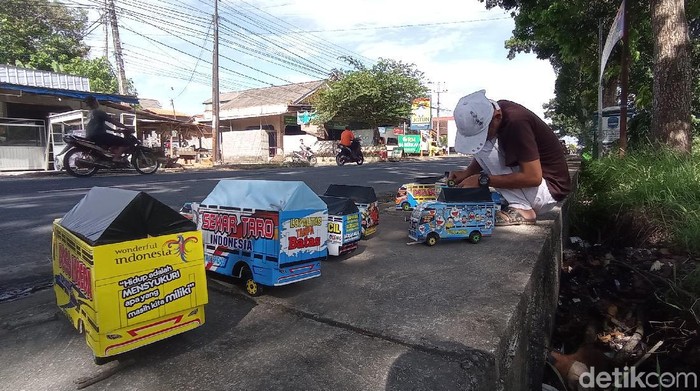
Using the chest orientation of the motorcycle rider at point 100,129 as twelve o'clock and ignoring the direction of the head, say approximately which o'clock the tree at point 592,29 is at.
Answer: The tree is roughly at 1 o'clock from the motorcycle rider.

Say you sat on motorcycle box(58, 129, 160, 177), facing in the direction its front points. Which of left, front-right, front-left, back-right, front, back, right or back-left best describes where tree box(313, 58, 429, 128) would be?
front-left

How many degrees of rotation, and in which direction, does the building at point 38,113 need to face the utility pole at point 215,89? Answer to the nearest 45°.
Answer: approximately 90° to its left

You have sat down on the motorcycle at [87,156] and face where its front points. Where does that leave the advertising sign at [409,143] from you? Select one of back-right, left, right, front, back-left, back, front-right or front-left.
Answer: front-left

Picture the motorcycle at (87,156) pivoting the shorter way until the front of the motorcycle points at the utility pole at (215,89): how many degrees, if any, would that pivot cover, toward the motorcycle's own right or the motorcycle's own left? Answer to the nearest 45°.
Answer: approximately 45° to the motorcycle's own left

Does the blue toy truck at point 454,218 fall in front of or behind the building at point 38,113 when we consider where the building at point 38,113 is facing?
in front

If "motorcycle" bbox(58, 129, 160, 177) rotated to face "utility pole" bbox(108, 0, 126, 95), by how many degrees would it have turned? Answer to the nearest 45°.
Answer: approximately 90° to its left

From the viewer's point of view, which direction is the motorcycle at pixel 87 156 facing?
to the viewer's right

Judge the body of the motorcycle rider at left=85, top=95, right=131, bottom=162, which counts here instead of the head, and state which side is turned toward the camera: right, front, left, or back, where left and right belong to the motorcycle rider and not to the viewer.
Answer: right

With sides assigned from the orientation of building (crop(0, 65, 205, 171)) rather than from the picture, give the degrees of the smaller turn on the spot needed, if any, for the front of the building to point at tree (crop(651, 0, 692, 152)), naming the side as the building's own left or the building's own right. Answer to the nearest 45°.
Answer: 0° — it already faces it

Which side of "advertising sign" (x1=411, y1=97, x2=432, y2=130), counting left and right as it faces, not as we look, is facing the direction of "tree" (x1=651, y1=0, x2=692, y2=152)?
front
